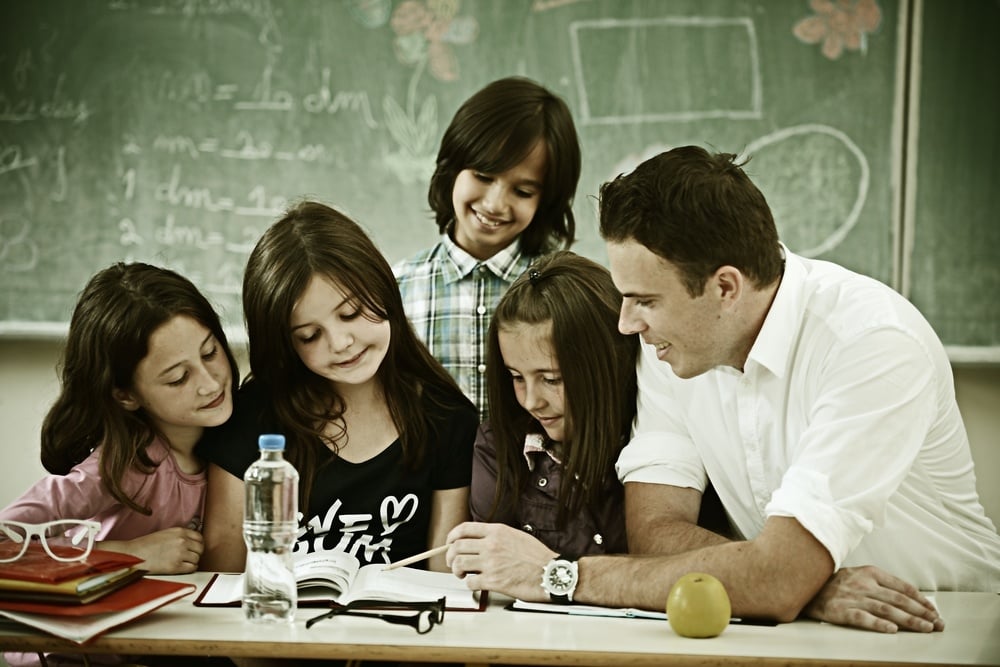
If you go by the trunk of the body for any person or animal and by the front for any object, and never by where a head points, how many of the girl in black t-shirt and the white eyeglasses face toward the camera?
2

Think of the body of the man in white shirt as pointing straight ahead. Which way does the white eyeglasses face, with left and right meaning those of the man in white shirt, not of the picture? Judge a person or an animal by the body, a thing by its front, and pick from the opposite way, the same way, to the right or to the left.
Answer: to the left

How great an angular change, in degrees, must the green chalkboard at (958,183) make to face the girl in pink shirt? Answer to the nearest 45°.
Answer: approximately 45° to its right

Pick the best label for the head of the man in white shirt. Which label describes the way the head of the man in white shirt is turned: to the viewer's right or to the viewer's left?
to the viewer's left

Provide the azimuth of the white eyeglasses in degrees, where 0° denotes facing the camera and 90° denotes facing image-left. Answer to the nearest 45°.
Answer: approximately 0°

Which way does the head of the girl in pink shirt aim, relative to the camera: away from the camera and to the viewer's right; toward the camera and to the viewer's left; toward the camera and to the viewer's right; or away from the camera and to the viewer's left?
toward the camera and to the viewer's right

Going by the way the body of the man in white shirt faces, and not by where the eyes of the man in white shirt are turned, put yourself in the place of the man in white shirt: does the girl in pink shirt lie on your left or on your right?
on your right

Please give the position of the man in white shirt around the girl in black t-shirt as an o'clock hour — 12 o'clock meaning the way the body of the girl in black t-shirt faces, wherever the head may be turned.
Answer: The man in white shirt is roughly at 10 o'clock from the girl in black t-shirt.

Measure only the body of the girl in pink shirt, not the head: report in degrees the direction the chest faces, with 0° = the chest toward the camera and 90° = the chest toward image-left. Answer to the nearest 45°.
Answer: approximately 315°

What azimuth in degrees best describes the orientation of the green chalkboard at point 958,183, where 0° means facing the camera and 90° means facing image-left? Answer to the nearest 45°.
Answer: approximately 0°

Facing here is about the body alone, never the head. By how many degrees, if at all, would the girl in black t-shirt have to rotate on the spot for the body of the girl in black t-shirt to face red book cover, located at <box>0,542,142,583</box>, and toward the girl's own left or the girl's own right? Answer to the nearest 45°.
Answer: approximately 45° to the girl's own right
